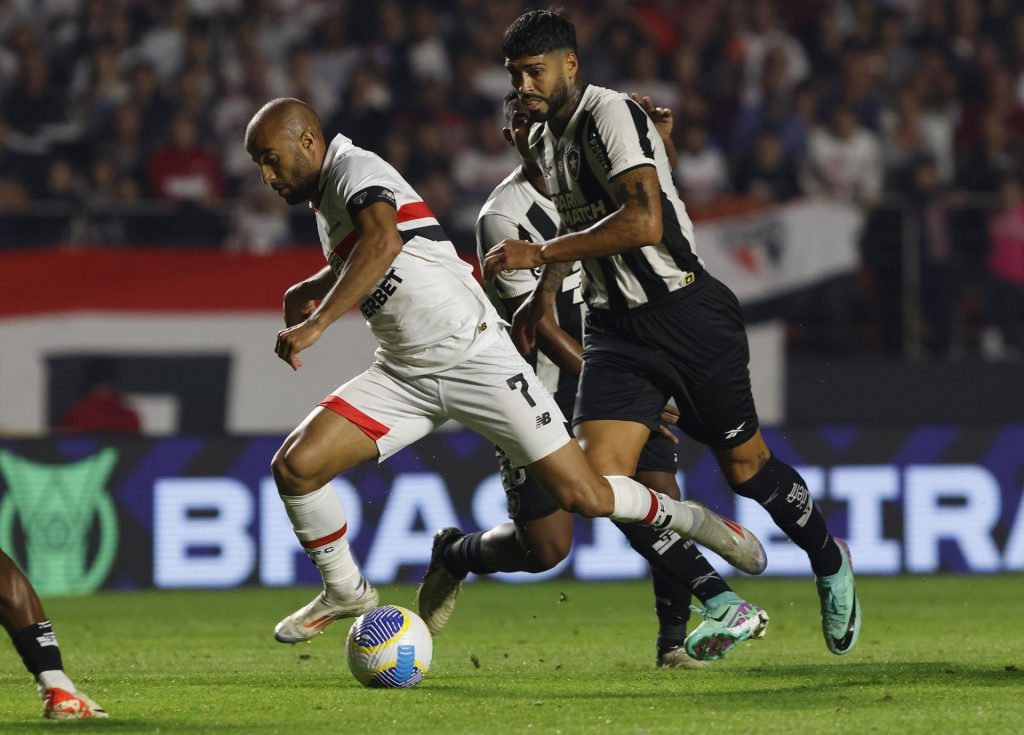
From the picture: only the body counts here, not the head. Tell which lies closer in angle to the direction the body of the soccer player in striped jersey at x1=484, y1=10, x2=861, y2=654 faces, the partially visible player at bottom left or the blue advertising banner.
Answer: the partially visible player at bottom left

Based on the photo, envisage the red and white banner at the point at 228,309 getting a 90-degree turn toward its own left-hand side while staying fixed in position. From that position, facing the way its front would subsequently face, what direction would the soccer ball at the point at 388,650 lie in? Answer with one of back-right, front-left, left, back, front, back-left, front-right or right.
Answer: right

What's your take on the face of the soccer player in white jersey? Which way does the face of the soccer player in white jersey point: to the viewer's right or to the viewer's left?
to the viewer's left

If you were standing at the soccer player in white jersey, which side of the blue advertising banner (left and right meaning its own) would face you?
front

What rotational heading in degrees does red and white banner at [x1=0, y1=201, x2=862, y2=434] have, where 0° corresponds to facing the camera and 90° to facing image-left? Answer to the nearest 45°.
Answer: approximately 0°
